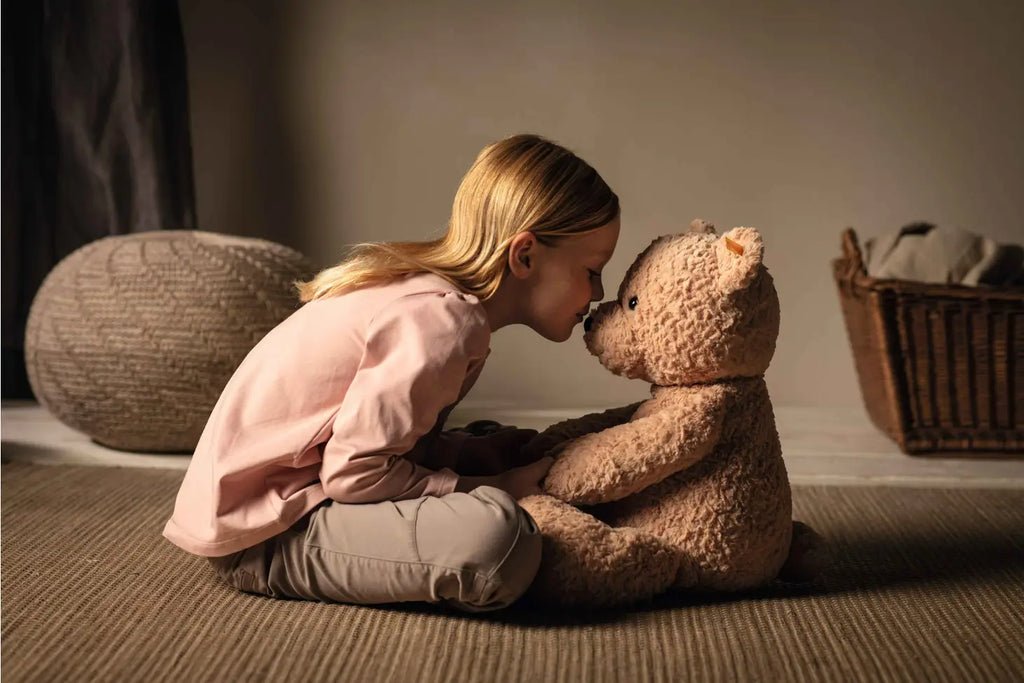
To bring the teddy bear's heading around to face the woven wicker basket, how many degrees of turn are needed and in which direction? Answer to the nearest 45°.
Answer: approximately 135° to its right

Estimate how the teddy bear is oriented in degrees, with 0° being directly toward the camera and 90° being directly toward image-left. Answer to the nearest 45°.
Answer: approximately 90°

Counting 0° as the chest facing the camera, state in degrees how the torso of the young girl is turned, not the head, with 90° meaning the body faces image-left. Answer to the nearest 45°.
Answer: approximately 270°

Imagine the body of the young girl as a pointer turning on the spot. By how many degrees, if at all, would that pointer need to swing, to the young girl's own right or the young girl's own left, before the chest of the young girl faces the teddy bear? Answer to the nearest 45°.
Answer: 0° — they already face it

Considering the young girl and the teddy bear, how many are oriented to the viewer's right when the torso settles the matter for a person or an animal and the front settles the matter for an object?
1

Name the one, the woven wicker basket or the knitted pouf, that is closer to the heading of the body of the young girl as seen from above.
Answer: the woven wicker basket

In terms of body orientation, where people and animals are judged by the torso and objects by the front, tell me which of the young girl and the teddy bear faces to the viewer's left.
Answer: the teddy bear
